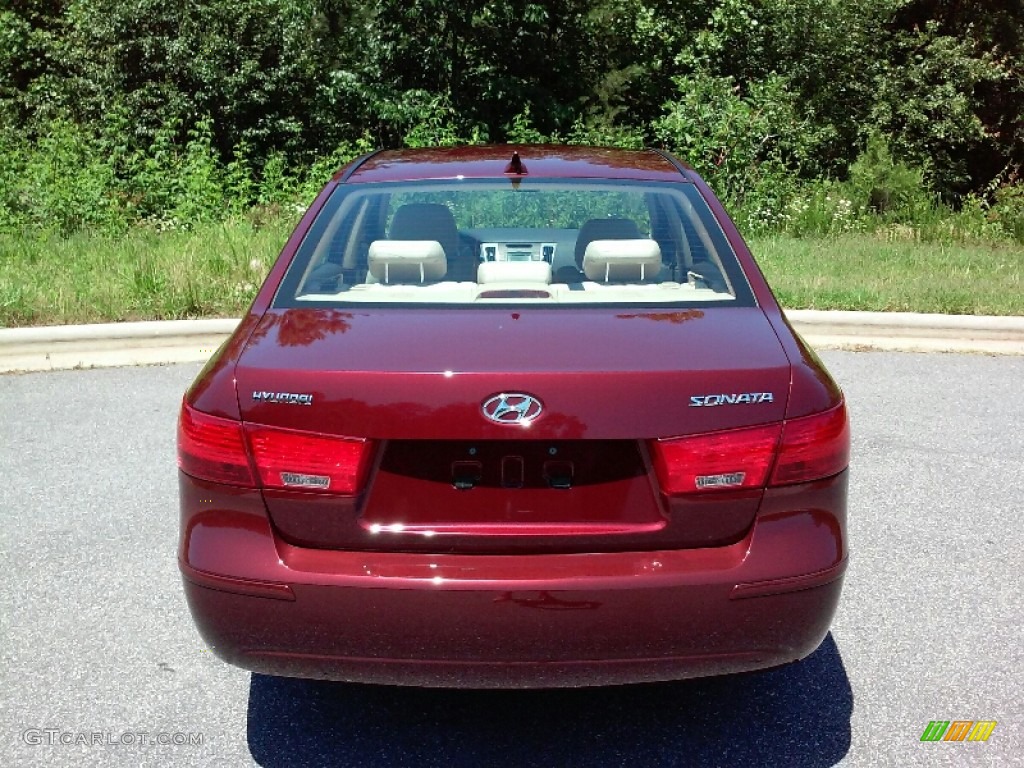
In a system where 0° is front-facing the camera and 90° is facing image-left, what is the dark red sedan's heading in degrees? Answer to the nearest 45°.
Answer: approximately 180°
